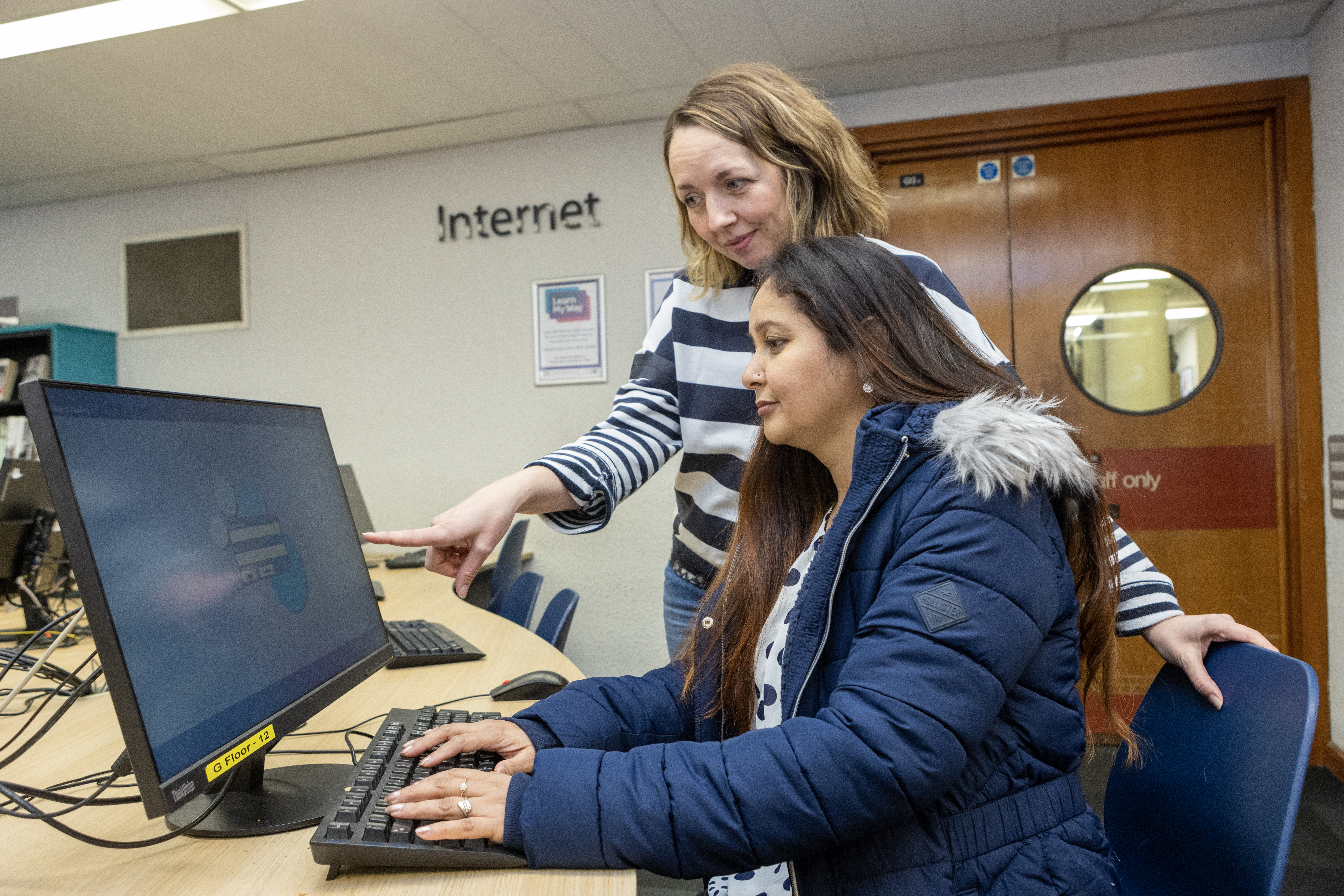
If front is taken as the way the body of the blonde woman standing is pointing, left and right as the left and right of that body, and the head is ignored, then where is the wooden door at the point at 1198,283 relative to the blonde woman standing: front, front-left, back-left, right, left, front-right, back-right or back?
back

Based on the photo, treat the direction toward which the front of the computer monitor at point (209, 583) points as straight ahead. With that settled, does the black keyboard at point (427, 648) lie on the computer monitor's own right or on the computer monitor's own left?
on the computer monitor's own left

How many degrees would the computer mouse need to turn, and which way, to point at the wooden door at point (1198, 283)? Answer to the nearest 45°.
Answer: approximately 135° to its right

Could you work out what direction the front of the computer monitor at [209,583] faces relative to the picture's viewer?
facing the viewer and to the right of the viewer

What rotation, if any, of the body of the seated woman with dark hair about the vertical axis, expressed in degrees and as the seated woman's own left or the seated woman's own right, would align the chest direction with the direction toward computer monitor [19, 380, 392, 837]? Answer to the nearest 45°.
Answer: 0° — they already face it

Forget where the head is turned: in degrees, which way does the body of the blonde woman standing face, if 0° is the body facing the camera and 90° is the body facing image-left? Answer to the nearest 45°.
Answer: approximately 45°

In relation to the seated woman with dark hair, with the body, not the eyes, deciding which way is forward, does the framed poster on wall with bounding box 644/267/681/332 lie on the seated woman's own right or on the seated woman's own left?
on the seated woman's own right

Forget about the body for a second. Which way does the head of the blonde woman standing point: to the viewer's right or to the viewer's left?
to the viewer's left

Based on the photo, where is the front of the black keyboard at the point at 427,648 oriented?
to the viewer's right

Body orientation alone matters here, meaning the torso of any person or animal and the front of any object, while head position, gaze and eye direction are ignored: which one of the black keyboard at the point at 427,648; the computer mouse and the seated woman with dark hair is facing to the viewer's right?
the black keyboard

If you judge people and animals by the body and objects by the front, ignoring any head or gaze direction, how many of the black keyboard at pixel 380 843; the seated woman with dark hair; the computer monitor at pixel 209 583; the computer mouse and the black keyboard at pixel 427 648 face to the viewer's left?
2

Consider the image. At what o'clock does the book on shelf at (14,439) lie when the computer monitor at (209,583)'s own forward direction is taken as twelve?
The book on shelf is roughly at 7 o'clock from the computer monitor.

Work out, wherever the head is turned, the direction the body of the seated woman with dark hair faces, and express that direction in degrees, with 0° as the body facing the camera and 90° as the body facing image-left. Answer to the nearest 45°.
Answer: approximately 90°
